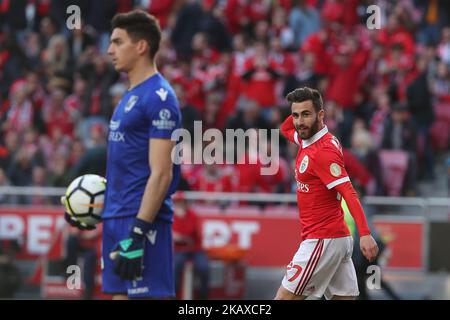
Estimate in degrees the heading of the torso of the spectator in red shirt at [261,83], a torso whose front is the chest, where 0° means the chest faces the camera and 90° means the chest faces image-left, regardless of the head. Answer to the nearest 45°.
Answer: approximately 0°

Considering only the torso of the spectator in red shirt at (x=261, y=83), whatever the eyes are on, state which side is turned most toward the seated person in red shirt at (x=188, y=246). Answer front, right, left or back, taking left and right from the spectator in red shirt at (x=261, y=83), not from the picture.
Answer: front

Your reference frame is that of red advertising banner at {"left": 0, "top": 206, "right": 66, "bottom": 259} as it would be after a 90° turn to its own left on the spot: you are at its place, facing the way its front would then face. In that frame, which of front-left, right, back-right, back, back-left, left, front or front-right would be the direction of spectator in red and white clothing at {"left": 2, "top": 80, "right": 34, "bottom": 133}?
left

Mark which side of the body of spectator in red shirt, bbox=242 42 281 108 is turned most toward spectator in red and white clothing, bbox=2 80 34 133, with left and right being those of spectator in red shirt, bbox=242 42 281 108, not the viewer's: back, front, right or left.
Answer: right

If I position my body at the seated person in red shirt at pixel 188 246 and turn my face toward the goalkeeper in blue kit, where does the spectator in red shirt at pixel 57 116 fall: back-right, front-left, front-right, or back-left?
back-right

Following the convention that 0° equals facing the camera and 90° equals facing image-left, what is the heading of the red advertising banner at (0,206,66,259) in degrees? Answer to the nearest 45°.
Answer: approximately 0°

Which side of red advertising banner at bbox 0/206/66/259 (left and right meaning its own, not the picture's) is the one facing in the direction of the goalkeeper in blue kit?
front
